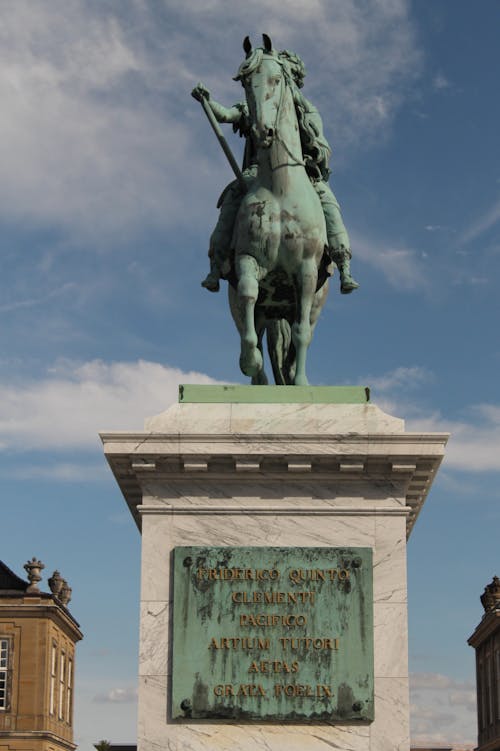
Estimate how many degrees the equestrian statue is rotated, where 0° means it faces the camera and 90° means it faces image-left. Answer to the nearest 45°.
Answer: approximately 0°
